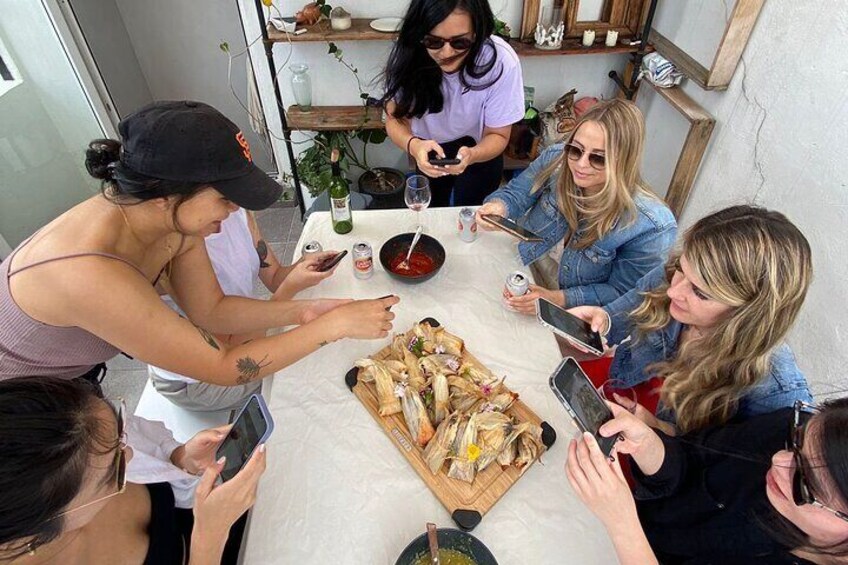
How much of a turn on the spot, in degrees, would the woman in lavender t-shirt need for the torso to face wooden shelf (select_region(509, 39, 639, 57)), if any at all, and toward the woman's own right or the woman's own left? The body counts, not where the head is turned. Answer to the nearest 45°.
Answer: approximately 135° to the woman's own left

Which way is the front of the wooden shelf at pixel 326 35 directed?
toward the camera

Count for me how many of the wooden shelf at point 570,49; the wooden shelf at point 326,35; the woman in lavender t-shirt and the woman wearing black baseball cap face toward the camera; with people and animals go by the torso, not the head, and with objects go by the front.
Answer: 3

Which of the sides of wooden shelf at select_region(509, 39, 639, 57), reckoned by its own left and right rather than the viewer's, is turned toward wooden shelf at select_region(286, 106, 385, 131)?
right

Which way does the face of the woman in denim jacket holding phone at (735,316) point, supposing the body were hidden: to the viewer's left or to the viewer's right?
to the viewer's left

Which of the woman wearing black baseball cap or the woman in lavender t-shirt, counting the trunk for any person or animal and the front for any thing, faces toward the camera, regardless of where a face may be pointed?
the woman in lavender t-shirt

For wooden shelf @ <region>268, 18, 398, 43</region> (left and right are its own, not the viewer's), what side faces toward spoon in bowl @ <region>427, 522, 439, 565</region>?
front

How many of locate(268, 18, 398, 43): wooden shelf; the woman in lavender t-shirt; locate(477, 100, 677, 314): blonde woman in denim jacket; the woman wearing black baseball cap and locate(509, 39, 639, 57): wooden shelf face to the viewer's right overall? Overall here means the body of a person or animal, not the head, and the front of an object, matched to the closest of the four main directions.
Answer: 1

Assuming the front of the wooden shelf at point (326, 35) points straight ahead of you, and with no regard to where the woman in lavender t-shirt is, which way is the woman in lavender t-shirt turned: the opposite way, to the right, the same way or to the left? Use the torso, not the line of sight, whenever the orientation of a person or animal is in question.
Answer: the same way

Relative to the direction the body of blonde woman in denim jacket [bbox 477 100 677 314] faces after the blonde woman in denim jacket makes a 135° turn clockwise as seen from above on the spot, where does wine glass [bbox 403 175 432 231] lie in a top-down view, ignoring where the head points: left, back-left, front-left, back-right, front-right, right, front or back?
left

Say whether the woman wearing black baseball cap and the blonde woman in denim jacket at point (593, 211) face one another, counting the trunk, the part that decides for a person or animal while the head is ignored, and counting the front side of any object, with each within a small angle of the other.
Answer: yes

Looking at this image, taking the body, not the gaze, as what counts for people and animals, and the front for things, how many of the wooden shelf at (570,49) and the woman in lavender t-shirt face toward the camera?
2

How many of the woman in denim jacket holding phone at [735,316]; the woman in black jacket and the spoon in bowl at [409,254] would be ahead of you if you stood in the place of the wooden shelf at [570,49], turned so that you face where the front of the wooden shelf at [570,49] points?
3

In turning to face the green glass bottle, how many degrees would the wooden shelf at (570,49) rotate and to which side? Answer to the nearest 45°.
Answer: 0° — it already faces it

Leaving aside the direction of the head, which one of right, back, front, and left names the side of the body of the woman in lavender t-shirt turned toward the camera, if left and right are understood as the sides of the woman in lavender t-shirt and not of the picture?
front

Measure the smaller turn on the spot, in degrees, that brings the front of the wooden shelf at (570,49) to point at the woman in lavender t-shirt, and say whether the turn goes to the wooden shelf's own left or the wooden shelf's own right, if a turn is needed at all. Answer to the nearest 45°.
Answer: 0° — it already faces them

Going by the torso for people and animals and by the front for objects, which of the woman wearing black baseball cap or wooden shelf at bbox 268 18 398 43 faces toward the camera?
the wooden shelf

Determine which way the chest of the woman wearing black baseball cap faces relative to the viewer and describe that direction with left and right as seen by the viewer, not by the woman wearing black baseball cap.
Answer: facing to the right of the viewer

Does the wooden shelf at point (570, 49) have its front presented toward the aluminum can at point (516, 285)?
yes
